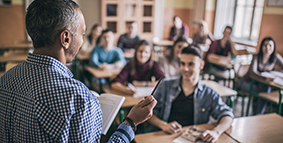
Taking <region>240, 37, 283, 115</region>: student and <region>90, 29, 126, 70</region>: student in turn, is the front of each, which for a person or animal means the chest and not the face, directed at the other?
no

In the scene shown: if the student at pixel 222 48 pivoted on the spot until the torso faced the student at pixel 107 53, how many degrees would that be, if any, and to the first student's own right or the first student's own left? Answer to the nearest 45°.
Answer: approximately 90° to the first student's own right

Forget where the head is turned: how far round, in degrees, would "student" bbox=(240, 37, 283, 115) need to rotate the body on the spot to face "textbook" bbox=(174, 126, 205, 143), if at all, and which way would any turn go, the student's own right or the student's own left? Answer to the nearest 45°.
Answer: approximately 45° to the student's own right

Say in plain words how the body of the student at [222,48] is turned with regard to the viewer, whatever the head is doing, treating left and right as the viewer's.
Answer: facing the viewer and to the right of the viewer

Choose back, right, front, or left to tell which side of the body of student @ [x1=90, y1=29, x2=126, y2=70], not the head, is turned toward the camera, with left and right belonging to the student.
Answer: front

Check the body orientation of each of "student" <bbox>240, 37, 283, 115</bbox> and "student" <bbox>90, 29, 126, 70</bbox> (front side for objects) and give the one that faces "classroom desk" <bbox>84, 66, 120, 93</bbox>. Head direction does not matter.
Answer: "student" <bbox>90, 29, 126, 70</bbox>

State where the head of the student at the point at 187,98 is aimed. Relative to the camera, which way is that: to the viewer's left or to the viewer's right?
to the viewer's left

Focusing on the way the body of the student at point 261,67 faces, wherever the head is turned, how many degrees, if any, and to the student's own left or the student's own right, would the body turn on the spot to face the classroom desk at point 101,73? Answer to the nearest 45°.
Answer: approximately 90° to the student's own right

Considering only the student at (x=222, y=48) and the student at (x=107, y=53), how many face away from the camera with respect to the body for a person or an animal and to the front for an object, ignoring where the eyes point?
0

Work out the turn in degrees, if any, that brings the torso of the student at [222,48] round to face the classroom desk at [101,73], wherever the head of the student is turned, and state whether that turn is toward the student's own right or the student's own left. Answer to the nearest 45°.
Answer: approximately 90° to the student's own right

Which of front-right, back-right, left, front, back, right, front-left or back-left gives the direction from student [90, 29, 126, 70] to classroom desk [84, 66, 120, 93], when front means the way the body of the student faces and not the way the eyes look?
front

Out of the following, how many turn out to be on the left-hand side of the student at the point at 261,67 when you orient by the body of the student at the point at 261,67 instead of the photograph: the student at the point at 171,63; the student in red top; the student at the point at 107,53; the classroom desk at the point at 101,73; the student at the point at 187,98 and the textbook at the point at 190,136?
0

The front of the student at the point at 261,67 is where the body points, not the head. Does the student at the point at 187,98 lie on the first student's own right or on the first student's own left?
on the first student's own right

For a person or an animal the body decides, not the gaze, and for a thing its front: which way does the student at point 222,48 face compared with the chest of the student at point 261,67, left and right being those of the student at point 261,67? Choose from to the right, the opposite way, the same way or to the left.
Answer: the same way

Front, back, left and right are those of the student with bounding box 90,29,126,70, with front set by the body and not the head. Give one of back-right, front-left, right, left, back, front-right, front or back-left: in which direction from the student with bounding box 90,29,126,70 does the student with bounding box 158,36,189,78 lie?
front-left

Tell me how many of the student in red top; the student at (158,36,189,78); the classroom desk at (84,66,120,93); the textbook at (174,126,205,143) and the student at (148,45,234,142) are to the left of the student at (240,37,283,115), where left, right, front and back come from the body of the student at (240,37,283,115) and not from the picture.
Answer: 0
